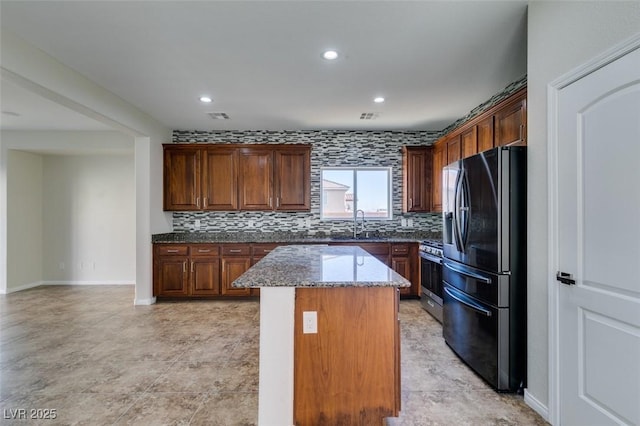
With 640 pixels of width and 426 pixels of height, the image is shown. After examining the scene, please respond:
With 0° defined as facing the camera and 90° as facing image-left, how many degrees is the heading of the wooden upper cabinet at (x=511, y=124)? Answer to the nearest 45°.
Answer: approximately 45°

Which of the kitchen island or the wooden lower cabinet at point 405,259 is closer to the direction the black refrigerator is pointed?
the kitchen island

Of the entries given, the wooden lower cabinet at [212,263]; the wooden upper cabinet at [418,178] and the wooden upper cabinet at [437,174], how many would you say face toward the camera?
2

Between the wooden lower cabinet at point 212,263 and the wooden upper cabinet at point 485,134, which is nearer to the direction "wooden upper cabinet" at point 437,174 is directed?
the wooden lower cabinet

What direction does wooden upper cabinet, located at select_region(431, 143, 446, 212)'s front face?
to the viewer's left

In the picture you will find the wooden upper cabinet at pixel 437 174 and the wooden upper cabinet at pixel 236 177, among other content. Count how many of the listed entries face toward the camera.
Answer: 1

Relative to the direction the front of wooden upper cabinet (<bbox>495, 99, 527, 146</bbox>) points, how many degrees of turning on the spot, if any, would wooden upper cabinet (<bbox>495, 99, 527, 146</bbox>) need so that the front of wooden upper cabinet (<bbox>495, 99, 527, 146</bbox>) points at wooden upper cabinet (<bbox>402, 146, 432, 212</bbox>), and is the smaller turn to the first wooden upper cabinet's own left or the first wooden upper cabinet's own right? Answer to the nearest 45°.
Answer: approximately 90° to the first wooden upper cabinet's own right

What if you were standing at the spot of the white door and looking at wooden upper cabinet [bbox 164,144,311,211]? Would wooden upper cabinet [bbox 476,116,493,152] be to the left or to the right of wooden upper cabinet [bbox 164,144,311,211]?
right

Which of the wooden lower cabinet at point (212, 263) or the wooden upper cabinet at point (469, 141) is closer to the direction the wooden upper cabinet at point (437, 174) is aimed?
the wooden lower cabinet
